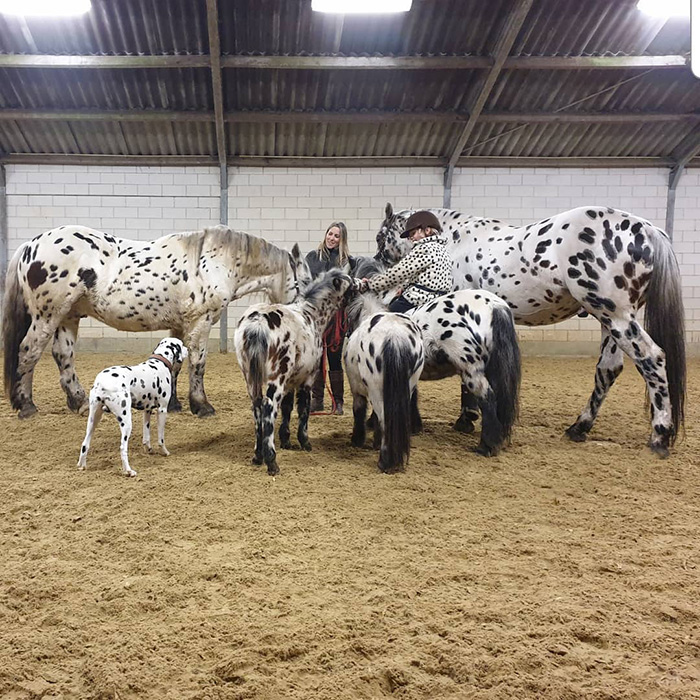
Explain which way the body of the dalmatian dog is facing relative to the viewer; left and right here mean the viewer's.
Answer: facing away from the viewer and to the right of the viewer

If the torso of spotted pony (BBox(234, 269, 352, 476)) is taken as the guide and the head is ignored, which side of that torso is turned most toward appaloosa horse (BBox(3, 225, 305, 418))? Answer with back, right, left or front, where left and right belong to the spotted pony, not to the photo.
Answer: left

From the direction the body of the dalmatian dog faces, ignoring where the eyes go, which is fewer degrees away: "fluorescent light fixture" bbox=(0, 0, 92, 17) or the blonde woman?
the blonde woman

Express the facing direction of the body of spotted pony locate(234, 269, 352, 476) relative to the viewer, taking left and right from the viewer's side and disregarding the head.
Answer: facing away from the viewer and to the right of the viewer

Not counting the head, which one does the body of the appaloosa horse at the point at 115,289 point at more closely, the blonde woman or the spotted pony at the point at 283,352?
the blonde woman

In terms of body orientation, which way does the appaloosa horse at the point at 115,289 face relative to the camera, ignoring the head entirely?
to the viewer's right

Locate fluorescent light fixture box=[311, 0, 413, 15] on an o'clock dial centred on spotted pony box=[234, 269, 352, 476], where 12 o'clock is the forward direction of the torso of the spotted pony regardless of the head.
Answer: The fluorescent light fixture is roughly at 11 o'clock from the spotted pony.
